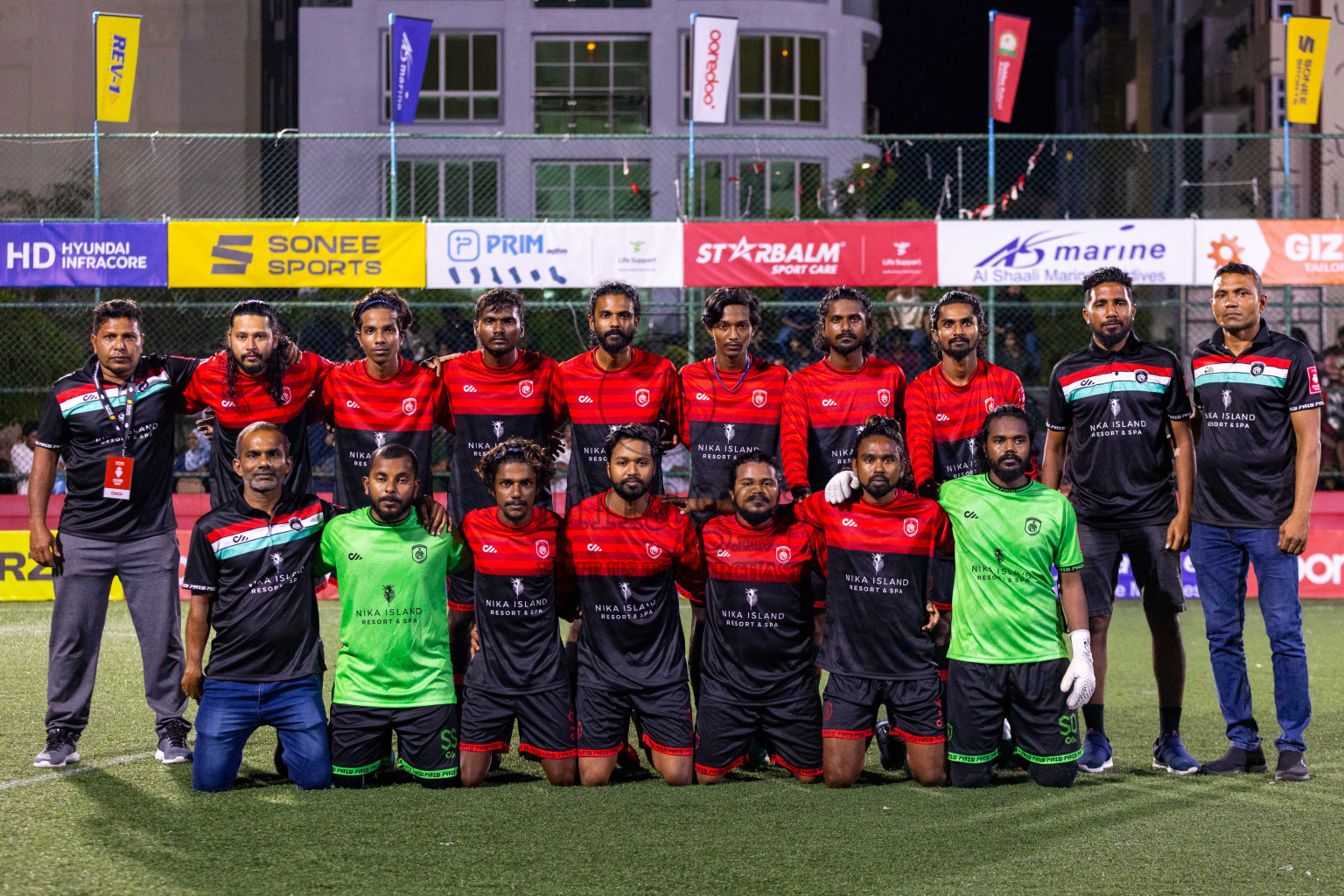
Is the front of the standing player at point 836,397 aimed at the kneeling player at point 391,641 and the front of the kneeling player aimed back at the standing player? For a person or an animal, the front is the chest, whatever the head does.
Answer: no

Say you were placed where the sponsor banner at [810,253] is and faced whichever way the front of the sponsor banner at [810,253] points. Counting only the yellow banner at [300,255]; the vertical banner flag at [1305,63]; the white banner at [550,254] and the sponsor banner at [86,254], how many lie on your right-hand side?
3

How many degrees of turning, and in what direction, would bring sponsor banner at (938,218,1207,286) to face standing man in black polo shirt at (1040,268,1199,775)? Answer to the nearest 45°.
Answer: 0° — it already faces them

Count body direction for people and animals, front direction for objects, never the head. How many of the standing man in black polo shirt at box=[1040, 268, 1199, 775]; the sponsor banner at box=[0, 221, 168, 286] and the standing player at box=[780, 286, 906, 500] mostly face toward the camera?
3

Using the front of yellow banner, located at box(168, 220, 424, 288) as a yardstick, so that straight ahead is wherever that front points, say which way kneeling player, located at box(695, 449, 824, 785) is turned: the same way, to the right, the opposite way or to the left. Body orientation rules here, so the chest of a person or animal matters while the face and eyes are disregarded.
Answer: the same way

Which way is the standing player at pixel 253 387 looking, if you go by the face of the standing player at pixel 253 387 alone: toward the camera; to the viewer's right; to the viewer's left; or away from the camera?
toward the camera

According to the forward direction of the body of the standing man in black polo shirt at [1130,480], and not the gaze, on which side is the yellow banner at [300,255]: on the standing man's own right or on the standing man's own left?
on the standing man's own right

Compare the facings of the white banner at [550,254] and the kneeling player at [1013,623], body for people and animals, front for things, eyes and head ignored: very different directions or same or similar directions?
same or similar directions

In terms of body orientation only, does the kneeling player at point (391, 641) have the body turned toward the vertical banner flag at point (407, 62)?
no

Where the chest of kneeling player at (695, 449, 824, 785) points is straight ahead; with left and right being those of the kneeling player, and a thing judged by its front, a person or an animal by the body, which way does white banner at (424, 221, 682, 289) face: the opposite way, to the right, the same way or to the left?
the same way

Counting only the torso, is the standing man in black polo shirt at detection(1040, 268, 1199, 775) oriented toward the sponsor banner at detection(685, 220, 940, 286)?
no

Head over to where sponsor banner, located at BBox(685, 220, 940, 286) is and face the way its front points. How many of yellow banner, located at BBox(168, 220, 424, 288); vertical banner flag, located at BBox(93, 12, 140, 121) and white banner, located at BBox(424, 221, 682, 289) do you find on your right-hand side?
3

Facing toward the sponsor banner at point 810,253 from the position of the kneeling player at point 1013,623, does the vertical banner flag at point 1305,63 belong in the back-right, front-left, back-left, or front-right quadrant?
front-right

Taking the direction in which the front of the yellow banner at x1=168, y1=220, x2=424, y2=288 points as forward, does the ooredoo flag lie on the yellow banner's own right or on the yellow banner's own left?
on the yellow banner's own left

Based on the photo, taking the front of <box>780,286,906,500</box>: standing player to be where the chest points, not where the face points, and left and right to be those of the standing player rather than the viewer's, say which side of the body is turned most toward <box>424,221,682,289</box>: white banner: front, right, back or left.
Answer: back

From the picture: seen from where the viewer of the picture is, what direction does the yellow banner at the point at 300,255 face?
facing the viewer

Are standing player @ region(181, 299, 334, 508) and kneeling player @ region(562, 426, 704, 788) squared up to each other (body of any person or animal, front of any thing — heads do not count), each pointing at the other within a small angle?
no

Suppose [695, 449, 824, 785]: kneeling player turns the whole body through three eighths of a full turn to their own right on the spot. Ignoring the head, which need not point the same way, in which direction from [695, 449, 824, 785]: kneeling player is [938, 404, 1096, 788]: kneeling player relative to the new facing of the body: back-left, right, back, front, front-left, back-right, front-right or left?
back-right

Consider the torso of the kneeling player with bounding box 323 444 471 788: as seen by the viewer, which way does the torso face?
toward the camera

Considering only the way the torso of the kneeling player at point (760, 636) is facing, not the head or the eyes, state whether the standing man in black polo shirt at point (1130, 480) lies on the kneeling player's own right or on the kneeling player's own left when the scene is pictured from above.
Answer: on the kneeling player's own left
